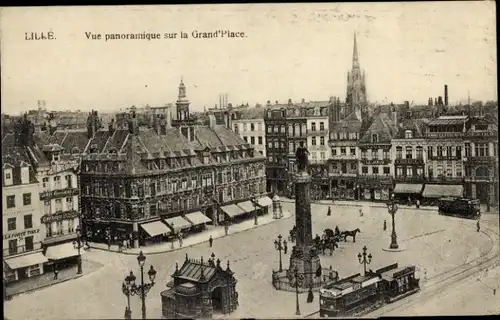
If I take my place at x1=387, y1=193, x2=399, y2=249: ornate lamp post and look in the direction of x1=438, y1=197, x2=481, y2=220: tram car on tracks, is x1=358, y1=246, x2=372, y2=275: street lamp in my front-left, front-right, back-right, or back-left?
back-right

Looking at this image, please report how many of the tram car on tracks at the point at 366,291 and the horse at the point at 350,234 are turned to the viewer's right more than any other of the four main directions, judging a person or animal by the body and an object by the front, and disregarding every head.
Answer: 1

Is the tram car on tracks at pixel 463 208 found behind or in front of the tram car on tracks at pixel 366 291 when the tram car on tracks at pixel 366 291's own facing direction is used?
behind

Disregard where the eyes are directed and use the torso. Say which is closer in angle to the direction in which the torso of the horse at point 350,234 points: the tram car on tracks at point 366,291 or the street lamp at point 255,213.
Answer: the tram car on tracks

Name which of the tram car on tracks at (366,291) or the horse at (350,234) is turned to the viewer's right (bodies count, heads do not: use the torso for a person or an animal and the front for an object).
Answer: the horse

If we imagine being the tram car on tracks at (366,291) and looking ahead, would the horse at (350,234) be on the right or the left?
on its right

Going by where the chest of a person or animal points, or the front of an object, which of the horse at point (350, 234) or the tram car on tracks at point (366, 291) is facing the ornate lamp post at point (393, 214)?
the horse

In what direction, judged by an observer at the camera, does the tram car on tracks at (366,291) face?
facing the viewer and to the left of the viewer

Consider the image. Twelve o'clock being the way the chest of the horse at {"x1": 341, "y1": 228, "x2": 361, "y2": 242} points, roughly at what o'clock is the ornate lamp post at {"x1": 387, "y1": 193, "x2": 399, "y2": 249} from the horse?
The ornate lamp post is roughly at 12 o'clock from the horse.

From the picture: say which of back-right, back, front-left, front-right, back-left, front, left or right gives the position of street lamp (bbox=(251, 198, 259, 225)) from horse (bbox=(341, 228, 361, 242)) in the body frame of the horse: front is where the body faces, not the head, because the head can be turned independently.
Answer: back

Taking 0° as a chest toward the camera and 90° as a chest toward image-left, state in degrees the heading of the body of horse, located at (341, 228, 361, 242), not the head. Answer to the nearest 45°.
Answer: approximately 270°

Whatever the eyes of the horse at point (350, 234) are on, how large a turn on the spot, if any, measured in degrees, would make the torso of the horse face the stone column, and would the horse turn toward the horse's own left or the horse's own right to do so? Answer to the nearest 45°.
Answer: approximately 135° to the horse's own right

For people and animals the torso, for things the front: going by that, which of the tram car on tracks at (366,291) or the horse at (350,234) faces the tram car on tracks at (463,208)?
the horse

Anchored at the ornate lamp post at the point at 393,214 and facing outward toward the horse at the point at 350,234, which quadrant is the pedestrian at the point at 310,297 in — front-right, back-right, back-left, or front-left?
front-left

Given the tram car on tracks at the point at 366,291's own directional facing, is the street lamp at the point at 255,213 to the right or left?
on its right
